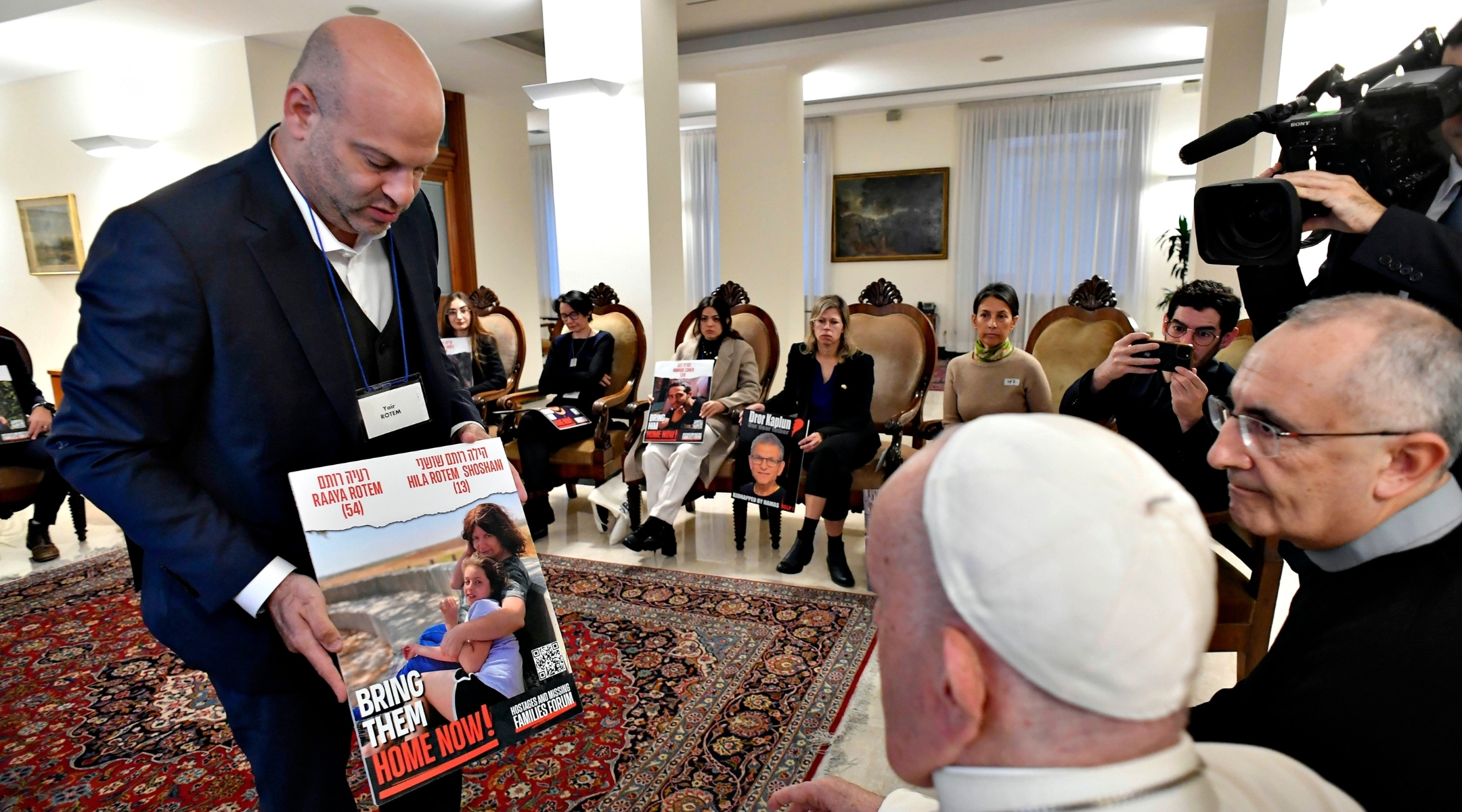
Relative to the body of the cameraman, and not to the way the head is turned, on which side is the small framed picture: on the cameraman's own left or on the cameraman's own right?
on the cameraman's own right

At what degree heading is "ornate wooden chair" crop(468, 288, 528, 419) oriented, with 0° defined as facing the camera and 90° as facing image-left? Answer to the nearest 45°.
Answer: approximately 45°

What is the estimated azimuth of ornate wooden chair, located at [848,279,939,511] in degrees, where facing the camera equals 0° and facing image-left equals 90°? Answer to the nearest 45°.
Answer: approximately 45°

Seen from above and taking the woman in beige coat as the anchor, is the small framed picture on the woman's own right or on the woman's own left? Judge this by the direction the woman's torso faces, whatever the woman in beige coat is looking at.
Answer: on the woman's own right

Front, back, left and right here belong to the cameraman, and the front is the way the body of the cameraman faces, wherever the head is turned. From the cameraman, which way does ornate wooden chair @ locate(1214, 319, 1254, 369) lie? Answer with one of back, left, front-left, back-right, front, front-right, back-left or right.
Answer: back-right
